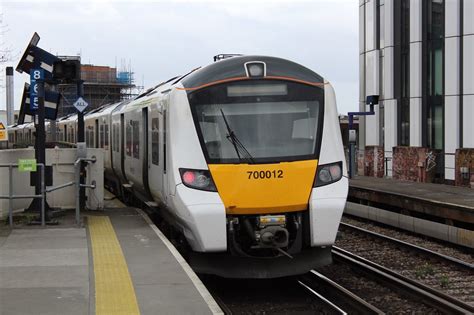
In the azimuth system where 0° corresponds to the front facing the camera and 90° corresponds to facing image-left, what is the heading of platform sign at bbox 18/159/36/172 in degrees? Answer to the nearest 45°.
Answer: approximately 0°

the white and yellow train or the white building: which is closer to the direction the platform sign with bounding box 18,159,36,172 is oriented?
the white and yellow train

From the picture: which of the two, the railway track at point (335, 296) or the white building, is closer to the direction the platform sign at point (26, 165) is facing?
the railway track

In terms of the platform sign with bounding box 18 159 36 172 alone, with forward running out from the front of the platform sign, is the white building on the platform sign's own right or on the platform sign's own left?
on the platform sign's own left

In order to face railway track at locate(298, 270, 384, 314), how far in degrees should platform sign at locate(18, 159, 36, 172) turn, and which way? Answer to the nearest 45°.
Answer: approximately 45° to its left
